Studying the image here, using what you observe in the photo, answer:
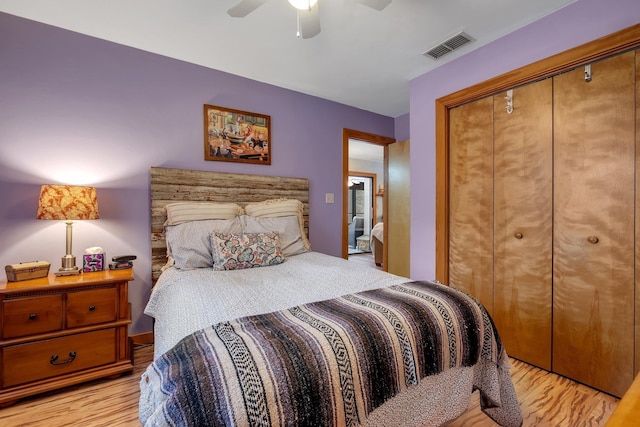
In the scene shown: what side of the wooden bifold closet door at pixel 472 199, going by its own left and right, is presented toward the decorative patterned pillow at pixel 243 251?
front

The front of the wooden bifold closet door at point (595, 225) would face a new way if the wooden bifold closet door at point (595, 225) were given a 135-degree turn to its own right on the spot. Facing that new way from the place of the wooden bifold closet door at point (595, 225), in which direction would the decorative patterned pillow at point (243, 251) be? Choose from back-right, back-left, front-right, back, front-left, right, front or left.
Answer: back-left

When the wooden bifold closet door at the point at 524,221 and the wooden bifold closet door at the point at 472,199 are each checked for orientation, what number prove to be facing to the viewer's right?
0

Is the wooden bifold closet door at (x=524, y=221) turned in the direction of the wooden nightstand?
yes

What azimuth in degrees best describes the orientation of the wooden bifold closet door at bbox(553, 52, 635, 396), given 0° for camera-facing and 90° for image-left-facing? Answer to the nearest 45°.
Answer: approximately 45°

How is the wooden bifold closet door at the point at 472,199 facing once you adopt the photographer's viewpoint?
facing the viewer and to the left of the viewer

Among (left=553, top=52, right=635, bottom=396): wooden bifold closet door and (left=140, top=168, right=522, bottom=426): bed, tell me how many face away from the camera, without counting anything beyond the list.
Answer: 0

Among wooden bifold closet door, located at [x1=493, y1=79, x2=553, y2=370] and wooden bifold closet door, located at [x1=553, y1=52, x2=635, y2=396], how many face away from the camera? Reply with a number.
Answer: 0

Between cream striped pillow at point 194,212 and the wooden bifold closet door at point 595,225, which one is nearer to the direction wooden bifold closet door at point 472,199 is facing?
the cream striped pillow

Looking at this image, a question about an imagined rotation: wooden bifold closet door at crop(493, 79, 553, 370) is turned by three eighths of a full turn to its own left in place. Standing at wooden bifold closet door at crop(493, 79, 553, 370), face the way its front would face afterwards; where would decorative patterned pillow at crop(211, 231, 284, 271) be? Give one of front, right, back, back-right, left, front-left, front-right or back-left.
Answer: back-right

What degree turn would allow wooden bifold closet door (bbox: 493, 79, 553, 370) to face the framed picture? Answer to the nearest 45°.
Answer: approximately 45° to its right
